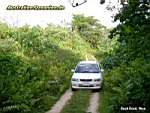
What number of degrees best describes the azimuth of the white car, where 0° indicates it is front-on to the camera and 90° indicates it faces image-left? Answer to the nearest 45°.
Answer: approximately 0°
